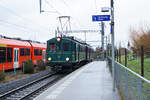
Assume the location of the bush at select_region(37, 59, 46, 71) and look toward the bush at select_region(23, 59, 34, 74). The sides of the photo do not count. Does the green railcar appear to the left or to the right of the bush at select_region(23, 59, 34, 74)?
left

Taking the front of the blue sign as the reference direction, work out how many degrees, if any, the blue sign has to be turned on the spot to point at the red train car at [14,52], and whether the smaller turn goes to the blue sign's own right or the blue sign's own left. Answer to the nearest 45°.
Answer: approximately 135° to the blue sign's own right

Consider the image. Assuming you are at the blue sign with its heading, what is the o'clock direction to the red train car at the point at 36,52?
The red train car is roughly at 5 o'clock from the blue sign.

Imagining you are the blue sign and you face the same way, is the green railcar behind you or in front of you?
behind

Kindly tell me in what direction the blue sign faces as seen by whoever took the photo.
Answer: facing the viewer

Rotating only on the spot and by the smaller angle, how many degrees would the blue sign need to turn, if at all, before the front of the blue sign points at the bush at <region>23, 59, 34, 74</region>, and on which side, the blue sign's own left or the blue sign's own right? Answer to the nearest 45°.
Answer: approximately 135° to the blue sign's own right
